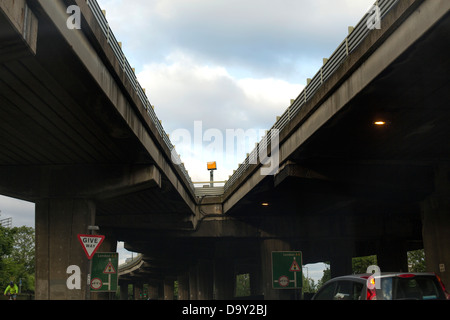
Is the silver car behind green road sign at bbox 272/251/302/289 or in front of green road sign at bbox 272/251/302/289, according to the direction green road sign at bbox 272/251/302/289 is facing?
in front

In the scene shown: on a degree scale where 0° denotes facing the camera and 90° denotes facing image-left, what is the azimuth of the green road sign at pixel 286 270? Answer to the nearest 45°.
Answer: approximately 0°

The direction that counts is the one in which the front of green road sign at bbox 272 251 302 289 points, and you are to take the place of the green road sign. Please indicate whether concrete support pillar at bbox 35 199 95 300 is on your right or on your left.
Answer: on your right

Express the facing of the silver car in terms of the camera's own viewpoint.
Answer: facing away from the viewer and to the left of the viewer

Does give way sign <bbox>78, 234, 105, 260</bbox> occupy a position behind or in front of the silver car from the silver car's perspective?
in front

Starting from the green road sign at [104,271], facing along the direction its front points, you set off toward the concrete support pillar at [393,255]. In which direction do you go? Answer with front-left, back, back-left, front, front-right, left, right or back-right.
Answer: back-left

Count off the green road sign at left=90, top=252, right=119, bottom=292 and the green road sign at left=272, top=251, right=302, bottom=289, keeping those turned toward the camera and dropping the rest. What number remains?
2

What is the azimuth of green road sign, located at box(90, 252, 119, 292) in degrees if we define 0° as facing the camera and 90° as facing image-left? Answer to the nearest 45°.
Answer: approximately 0°

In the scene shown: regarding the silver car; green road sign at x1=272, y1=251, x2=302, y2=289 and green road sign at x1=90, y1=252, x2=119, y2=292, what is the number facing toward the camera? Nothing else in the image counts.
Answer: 2

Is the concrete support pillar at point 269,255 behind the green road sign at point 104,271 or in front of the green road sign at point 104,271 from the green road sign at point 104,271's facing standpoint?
behind

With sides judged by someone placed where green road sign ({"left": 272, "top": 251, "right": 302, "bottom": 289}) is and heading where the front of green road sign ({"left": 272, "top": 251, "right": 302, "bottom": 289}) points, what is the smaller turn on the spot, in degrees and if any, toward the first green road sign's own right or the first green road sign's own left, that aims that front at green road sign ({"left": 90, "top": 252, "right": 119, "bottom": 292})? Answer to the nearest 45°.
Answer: approximately 90° to the first green road sign's own right
